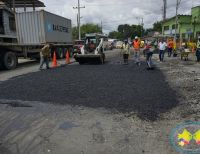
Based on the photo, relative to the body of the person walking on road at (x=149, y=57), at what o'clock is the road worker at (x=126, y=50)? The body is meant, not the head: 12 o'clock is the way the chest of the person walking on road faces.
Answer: The road worker is roughly at 2 o'clock from the person walking on road.
